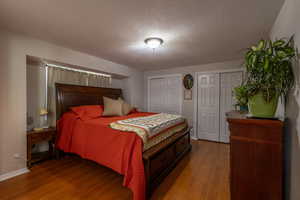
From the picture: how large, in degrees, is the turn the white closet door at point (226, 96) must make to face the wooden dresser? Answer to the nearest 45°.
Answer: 0° — it already faces it

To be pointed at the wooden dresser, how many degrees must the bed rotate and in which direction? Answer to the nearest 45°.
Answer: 0° — it already faces it

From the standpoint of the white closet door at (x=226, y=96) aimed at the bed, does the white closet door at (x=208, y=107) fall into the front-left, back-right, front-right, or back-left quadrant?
front-right

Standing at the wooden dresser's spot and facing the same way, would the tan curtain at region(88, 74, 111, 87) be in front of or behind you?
in front

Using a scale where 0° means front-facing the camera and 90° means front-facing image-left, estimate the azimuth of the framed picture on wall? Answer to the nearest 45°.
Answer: approximately 0°

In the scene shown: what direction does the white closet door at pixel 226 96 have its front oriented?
toward the camera

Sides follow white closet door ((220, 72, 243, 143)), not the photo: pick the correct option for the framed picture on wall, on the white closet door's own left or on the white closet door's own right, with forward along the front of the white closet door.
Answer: on the white closet door's own right

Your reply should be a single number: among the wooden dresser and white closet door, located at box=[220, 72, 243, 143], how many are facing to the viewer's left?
1

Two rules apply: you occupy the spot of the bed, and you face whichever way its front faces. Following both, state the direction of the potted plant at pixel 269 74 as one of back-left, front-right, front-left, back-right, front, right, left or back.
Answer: front

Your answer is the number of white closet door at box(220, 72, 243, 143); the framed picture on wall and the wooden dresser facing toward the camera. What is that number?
2

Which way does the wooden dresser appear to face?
to the viewer's left

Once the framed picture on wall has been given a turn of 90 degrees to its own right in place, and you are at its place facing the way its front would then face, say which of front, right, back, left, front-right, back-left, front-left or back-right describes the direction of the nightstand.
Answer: front-left

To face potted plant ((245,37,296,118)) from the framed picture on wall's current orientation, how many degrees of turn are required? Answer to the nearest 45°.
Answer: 0° — it already faces it

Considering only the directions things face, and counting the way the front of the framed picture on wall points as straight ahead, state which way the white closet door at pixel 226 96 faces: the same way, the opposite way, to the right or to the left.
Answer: the same way
